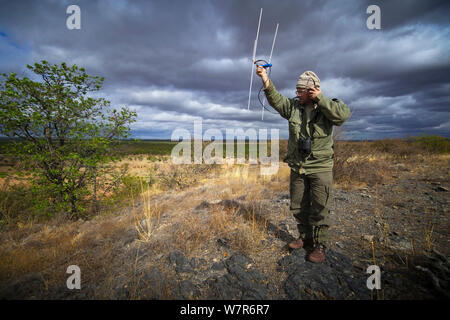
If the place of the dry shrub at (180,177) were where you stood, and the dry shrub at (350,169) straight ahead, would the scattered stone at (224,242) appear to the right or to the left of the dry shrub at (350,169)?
right

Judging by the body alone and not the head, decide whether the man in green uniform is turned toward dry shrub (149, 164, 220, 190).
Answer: no

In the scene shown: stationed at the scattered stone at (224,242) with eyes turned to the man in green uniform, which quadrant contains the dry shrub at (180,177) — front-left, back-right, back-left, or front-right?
back-left

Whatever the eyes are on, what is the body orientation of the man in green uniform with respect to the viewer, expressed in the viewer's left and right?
facing the viewer and to the left of the viewer

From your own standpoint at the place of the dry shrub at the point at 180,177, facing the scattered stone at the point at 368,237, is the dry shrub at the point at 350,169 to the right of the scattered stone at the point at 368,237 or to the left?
left
